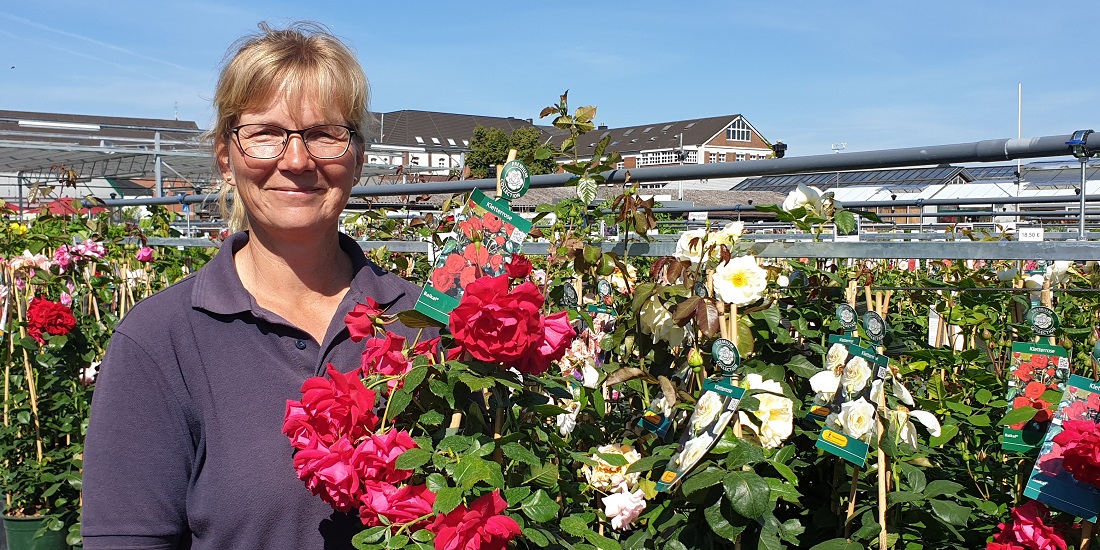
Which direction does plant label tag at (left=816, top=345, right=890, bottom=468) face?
toward the camera

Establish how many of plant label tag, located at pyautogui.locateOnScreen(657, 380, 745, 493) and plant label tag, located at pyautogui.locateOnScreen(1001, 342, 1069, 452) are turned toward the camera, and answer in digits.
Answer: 2

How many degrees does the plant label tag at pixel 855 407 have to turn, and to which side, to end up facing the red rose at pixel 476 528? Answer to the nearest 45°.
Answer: approximately 45° to its right

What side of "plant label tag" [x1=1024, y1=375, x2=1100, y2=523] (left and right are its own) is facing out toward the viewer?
front

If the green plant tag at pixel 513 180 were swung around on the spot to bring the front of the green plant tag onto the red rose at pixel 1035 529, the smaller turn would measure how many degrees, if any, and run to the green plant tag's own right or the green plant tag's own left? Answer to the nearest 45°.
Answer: approximately 90° to the green plant tag's own left

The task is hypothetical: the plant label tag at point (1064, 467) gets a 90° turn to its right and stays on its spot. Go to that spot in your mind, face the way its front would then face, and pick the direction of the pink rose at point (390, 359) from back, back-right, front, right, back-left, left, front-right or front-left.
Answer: front-left

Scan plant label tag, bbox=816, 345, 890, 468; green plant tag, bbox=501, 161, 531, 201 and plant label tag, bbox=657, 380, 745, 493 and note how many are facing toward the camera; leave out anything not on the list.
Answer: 3

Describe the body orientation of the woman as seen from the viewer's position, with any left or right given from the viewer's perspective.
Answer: facing the viewer and to the right of the viewer

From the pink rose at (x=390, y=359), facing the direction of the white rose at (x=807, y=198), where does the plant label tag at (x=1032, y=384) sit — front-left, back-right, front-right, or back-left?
front-right
